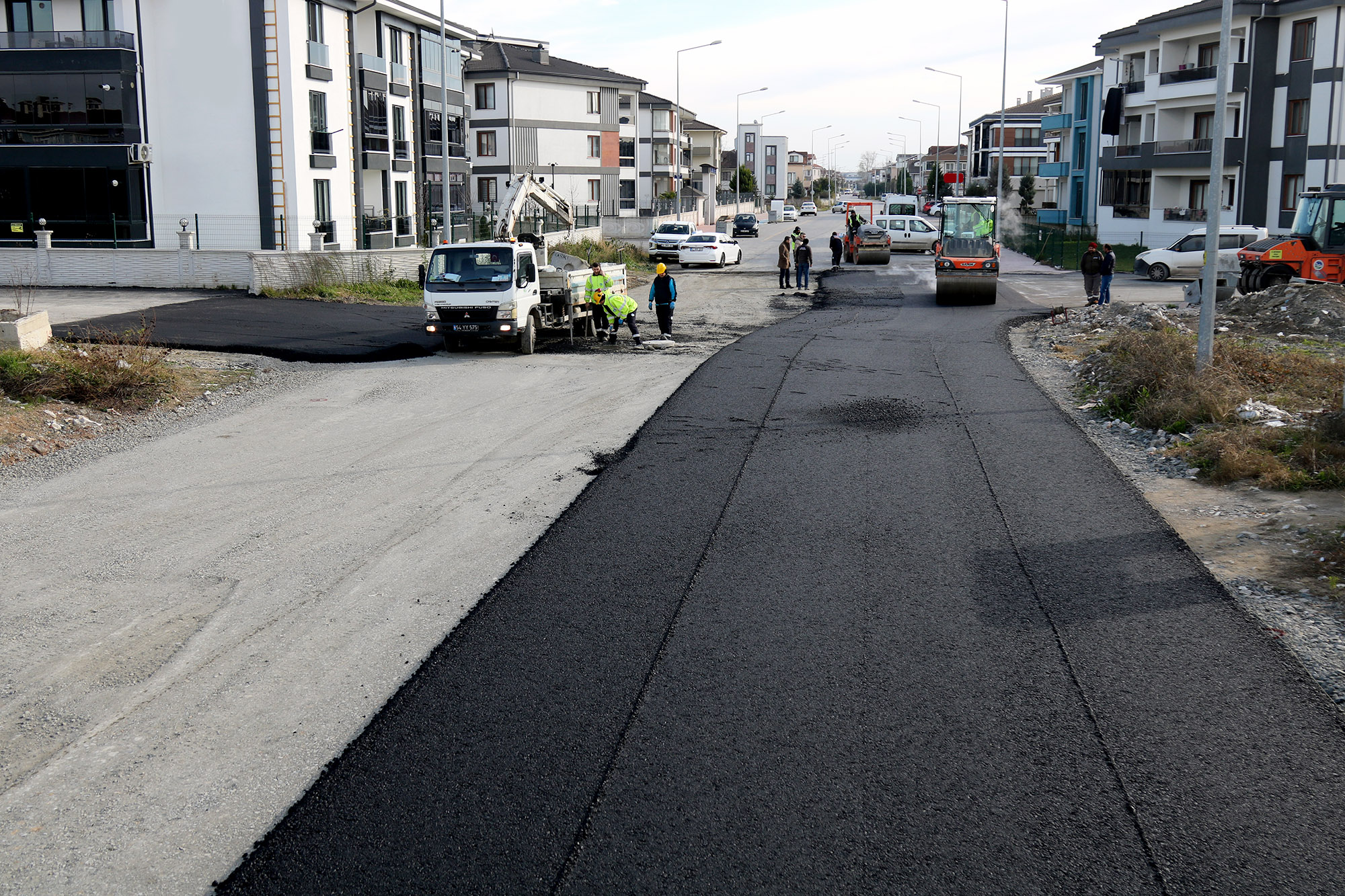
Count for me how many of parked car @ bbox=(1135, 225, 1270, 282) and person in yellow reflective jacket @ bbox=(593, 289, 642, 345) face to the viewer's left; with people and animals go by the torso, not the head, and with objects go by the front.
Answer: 2

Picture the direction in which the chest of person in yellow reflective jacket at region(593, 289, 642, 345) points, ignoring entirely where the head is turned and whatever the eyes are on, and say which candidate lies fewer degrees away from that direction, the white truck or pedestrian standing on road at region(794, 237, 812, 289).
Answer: the white truck

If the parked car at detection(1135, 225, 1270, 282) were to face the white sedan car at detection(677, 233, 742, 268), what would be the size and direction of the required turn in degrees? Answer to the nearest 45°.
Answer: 0° — it already faces it

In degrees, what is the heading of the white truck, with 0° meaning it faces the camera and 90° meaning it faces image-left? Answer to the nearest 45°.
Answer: approximately 45°

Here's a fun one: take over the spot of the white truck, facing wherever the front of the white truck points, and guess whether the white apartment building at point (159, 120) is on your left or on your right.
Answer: on your right

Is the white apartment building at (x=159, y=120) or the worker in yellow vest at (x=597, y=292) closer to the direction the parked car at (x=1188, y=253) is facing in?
the white apartment building

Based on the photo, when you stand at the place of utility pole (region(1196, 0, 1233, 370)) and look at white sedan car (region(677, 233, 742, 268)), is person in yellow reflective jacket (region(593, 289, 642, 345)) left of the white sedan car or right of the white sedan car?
left

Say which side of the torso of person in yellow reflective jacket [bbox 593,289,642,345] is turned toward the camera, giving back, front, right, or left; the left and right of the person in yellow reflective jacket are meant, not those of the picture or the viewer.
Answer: left

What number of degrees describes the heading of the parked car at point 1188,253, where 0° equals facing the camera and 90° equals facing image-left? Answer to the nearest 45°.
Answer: approximately 90°
